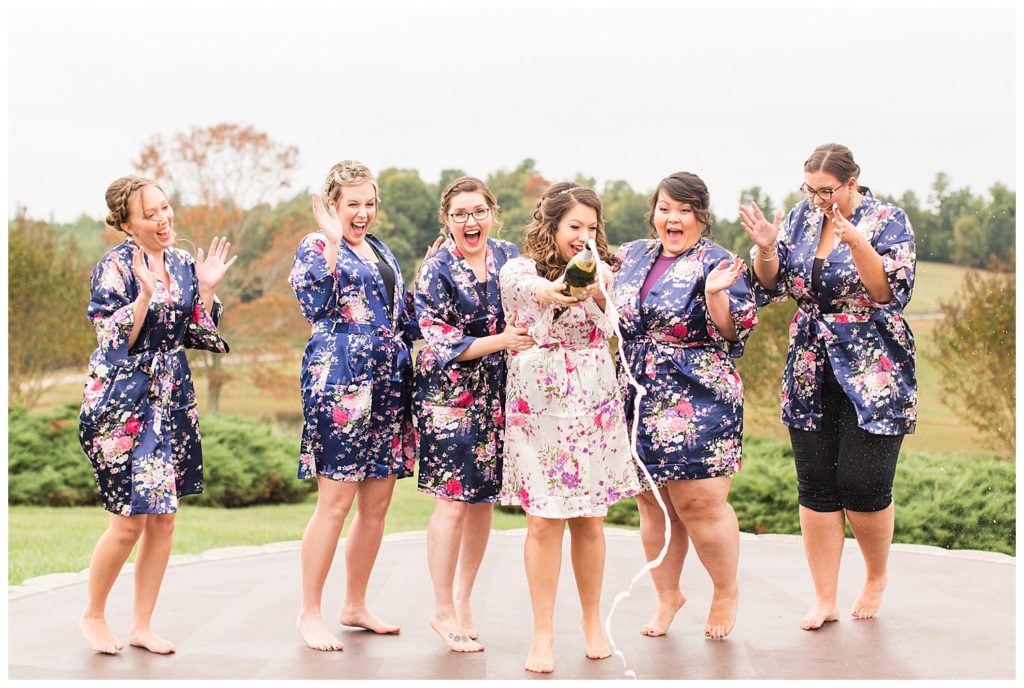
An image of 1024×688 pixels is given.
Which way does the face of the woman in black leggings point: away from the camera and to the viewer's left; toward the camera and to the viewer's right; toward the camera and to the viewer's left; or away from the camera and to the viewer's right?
toward the camera and to the viewer's left

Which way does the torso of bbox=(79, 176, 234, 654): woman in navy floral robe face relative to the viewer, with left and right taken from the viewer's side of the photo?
facing the viewer and to the right of the viewer

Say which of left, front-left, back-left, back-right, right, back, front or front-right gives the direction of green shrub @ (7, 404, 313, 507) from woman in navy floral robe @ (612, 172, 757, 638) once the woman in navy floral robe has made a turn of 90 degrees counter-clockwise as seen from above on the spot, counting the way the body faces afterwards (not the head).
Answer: back

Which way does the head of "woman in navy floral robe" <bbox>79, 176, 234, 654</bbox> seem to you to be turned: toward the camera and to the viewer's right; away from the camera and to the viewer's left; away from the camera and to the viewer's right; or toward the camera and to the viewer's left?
toward the camera and to the viewer's right

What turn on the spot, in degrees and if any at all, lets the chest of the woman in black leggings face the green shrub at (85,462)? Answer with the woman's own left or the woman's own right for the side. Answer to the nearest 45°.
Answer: approximately 90° to the woman's own right

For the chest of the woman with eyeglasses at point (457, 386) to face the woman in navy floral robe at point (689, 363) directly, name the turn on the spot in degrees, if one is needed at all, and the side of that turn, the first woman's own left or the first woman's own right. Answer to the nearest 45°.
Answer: approximately 45° to the first woman's own left

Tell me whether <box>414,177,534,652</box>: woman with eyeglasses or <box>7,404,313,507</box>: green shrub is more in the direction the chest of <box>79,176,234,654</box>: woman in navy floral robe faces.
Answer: the woman with eyeglasses

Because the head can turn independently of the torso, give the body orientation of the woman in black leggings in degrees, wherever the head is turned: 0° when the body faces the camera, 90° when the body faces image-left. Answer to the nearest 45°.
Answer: approximately 45°
